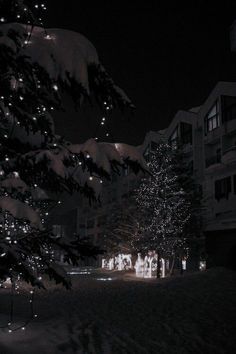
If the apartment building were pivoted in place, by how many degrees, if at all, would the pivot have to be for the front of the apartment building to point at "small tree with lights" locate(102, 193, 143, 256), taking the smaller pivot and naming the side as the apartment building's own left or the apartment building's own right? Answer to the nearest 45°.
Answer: approximately 90° to the apartment building's own right

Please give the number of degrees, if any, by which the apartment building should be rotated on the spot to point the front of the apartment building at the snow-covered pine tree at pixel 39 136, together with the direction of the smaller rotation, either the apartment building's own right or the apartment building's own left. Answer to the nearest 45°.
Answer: approximately 45° to the apartment building's own left

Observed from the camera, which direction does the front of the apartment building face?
facing the viewer and to the left of the viewer

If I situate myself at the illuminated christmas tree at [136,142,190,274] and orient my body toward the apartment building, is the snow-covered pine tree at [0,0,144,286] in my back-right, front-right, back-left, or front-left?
back-right
